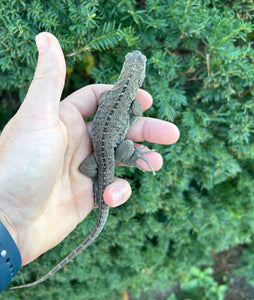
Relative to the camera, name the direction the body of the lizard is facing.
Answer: away from the camera
